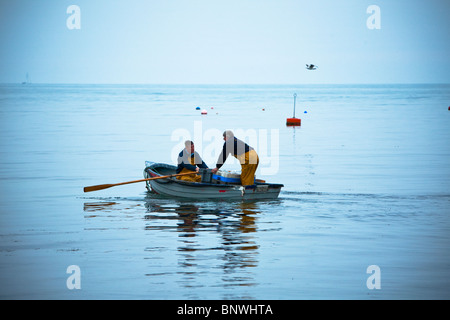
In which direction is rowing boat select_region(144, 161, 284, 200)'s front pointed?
to the viewer's left

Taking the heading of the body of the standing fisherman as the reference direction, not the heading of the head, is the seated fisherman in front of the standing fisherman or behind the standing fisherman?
in front

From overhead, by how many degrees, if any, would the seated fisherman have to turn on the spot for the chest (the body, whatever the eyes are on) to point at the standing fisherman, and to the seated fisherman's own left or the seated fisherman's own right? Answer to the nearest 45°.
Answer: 0° — they already face them

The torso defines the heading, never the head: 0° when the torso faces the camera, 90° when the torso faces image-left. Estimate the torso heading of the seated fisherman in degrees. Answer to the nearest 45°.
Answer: approximately 315°

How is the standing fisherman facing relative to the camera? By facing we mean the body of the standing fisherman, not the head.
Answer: to the viewer's left
